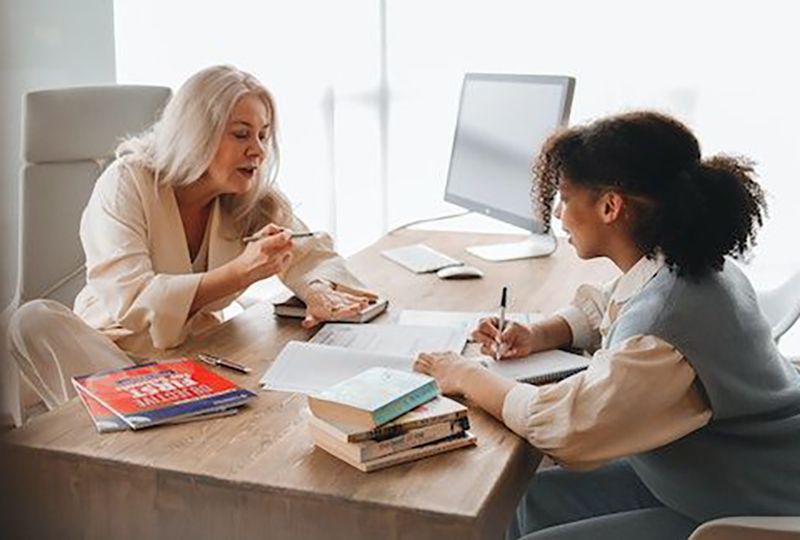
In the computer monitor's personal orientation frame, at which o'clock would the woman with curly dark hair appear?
The woman with curly dark hair is roughly at 10 o'clock from the computer monitor.

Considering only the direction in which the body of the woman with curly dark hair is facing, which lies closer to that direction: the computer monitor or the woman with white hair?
the woman with white hair

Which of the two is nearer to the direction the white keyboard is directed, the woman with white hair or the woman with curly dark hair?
the woman with white hair

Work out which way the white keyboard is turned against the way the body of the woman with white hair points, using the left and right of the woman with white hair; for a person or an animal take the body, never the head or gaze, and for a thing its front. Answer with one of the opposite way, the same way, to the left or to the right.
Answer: to the right

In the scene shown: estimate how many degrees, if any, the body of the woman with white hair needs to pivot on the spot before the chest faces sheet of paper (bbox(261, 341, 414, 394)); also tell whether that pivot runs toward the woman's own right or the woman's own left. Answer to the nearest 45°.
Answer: approximately 45° to the woman's own right

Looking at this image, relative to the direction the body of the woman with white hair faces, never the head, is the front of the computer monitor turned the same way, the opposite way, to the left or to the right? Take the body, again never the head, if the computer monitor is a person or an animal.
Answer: to the right

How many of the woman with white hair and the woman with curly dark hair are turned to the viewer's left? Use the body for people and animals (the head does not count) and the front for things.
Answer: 1

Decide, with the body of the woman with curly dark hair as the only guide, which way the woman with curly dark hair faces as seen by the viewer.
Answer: to the viewer's left

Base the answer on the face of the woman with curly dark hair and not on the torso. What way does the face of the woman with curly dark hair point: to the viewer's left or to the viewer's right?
to the viewer's left
